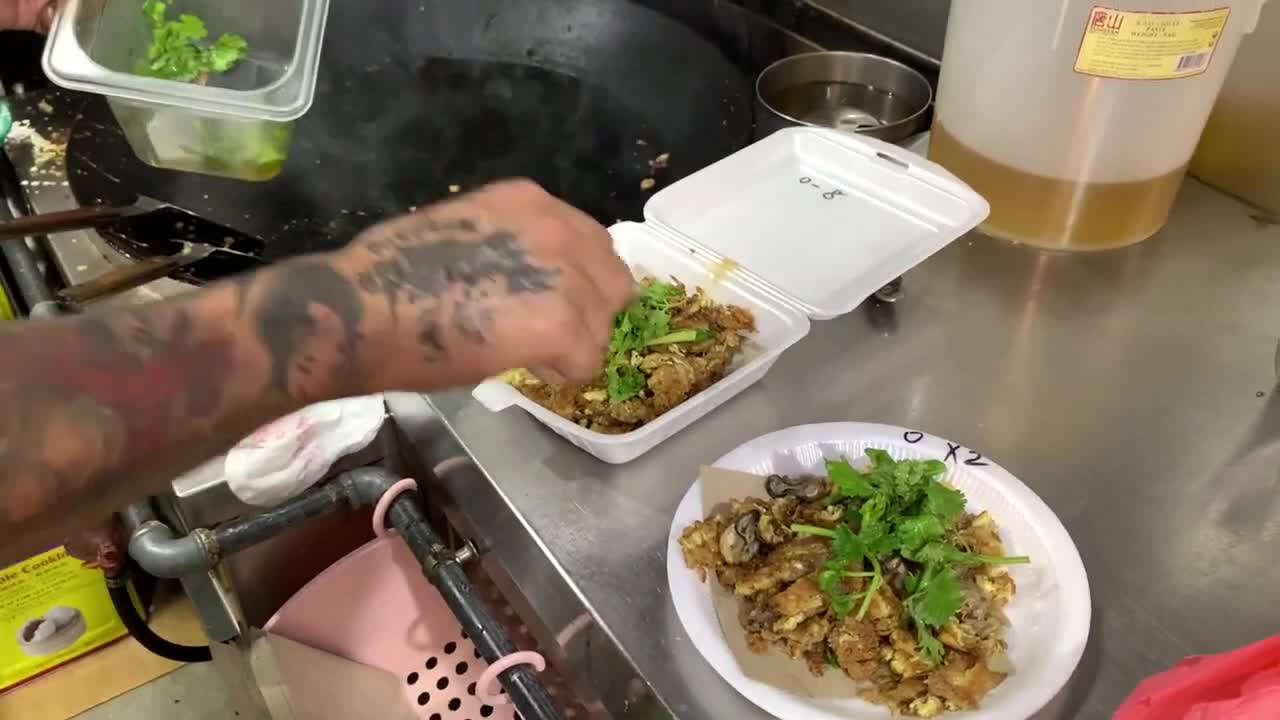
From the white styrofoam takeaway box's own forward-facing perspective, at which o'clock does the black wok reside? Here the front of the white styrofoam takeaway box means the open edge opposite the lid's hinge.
The black wok is roughly at 3 o'clock from the white styrofoam takeaway box.

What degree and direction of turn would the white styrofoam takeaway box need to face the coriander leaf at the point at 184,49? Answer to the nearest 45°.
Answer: approximately 45° to its right

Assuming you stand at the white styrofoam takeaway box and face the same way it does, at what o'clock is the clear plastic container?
The clear plastic container is roughly at 2 o'clock from the white styrofoam takeaway box.

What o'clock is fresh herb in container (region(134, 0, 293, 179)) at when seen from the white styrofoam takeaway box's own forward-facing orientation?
The fresh herb in container is roughly at 2 o'clock from the white styrofoam takeaway box.

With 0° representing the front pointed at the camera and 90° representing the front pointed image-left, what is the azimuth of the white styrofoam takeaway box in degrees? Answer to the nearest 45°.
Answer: approximately 45°
